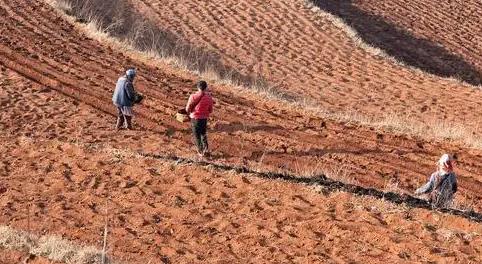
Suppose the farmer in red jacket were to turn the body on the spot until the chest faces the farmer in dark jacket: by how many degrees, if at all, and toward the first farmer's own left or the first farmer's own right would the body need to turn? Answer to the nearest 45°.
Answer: approximately 45° to the first farmer's own left

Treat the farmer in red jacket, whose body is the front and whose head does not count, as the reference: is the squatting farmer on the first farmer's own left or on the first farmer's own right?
on the first farmer's own right

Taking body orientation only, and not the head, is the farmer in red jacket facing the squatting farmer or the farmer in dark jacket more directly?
the farmer in dark jacket

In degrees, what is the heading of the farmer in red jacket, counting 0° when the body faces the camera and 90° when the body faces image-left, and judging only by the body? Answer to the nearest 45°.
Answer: approximately 180°
